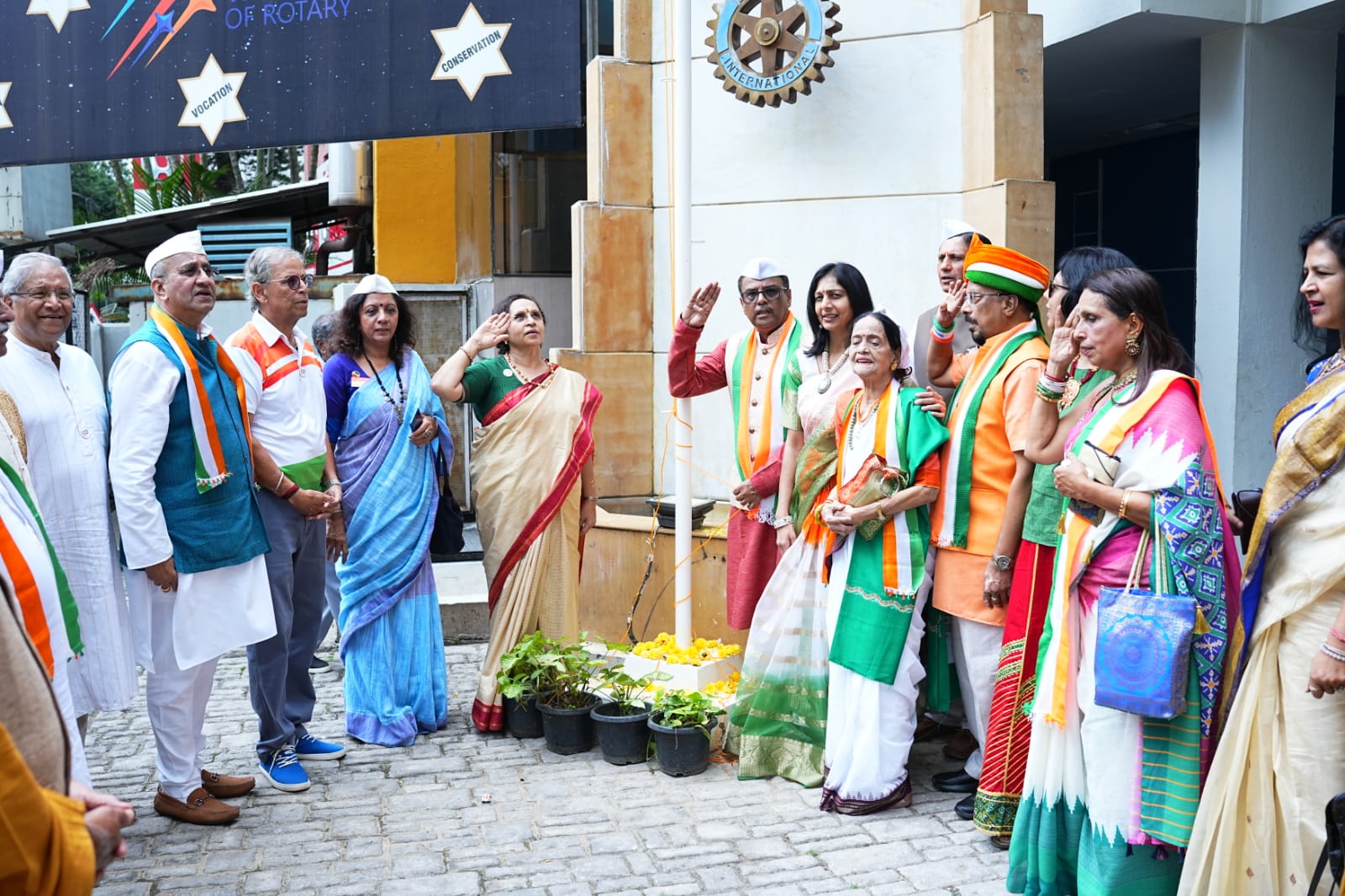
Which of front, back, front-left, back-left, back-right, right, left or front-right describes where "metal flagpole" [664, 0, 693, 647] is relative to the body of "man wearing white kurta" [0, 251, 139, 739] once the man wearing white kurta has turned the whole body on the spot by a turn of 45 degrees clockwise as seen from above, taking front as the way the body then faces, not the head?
left

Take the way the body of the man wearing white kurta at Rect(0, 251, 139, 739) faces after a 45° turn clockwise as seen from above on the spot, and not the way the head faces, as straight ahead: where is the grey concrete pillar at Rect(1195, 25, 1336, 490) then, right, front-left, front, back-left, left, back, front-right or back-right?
left

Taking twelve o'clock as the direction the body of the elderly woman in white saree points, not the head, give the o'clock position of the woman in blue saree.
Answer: The woman in blue saree is roughly at 2 o'clock from the elderly woman in white saree.

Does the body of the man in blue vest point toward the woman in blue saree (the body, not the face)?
no

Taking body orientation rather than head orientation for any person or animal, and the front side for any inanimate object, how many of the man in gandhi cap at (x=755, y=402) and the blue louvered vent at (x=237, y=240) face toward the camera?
2

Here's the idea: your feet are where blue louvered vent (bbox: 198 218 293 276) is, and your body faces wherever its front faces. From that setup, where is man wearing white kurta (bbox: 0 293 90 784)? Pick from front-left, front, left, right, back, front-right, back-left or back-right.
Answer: front

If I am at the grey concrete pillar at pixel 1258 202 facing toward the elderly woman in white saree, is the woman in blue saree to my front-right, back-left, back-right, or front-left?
front-right

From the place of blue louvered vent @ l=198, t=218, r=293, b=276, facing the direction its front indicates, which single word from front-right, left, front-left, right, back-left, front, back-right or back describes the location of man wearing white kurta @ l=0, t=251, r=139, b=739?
front

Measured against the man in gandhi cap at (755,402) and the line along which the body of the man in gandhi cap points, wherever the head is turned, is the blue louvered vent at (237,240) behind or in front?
behind

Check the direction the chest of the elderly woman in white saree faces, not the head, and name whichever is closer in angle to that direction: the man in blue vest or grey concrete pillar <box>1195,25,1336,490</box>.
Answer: the man in blue vest

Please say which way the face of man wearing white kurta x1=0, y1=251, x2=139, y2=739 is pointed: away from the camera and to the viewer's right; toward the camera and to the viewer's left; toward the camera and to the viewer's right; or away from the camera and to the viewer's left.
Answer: toward the camera and to the viewer's right

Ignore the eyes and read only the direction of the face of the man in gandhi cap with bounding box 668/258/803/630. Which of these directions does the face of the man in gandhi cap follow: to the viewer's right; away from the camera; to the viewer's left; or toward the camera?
toward the camera

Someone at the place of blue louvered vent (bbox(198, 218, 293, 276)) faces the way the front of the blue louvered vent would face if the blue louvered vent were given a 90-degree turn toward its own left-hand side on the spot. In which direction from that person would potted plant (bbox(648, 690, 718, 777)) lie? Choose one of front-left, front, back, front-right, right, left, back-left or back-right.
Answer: right

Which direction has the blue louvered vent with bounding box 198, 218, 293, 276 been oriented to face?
toward the camera

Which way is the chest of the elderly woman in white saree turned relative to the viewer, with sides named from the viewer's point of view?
facing the viewer and to the left of the viewer

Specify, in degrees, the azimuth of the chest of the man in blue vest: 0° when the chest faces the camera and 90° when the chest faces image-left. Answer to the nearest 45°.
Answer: approximately 315°
